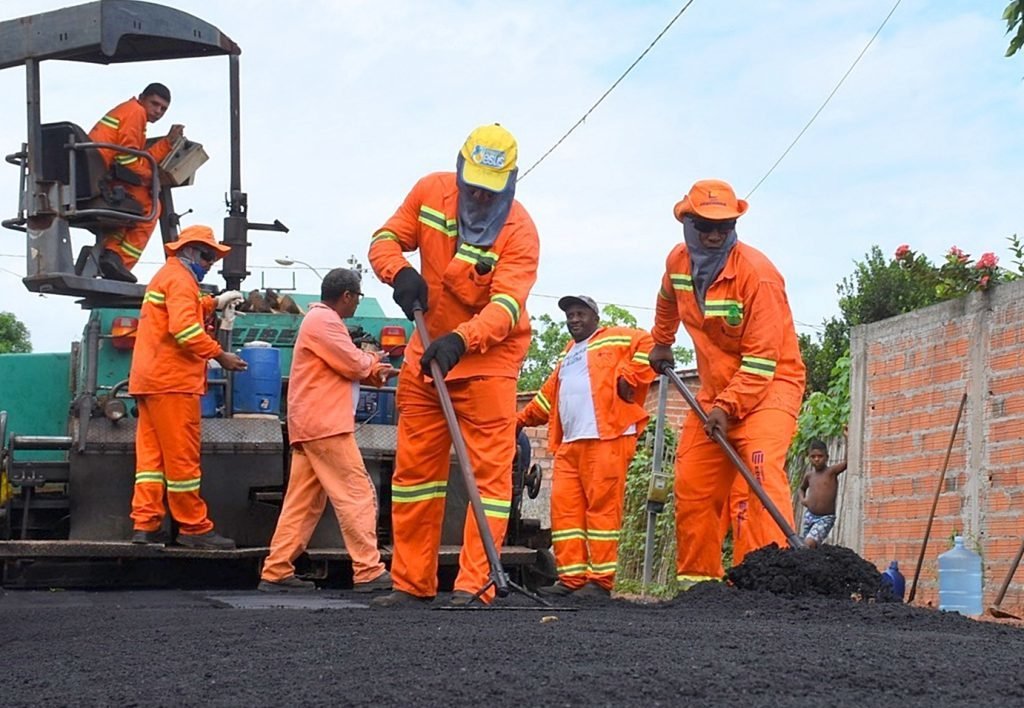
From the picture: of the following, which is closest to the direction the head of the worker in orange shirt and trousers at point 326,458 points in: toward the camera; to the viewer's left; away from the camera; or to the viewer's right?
to the viewer's right

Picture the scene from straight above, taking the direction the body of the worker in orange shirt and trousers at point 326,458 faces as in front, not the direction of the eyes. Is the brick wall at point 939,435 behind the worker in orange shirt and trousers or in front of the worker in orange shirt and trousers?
in front

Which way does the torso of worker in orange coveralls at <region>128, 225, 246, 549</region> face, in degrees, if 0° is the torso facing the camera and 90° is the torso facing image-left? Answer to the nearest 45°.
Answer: approximately 270°

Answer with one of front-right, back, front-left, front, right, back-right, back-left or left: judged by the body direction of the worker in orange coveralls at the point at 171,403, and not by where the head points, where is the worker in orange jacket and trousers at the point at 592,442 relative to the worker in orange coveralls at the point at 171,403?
front

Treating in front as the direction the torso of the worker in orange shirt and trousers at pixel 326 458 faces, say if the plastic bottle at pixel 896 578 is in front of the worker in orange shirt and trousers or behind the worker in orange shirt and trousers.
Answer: in front

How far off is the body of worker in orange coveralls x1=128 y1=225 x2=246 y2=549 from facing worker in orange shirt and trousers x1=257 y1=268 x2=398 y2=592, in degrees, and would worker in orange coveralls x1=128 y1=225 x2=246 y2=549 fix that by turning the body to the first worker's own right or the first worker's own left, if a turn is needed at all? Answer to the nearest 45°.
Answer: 0° — they already face them

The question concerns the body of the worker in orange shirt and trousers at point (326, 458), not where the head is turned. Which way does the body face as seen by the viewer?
to the viewer's right

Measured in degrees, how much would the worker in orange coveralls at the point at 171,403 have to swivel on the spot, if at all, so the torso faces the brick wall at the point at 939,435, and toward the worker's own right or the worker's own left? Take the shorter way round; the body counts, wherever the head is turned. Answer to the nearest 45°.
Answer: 0° — they already face it

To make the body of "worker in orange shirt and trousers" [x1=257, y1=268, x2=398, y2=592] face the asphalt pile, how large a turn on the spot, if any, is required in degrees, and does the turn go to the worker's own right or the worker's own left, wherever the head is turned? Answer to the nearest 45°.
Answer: approximately 45° to the worker's own right

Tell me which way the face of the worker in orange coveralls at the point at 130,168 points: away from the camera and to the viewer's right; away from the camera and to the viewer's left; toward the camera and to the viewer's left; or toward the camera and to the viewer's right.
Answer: toward the camera and to the viewer's right

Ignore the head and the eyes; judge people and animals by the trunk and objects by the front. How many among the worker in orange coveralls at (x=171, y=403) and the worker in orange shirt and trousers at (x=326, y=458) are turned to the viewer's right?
2

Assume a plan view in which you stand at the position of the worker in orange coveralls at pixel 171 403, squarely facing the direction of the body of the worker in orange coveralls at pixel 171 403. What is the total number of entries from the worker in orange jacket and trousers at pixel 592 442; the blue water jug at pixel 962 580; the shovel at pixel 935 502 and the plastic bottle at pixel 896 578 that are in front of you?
4

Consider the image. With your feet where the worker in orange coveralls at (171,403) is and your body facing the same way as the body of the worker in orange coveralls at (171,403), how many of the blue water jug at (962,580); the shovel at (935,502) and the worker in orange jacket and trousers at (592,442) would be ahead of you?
3
